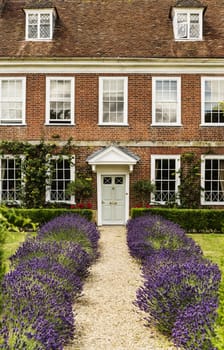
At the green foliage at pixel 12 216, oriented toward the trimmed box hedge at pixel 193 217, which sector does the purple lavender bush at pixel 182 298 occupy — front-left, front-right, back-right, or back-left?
front-right

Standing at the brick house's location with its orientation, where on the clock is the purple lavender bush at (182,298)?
The purple lavender bush is roughly at 12 o'clock from the brick house.

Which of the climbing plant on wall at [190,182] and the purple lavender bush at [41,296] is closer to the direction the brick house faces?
the purple lavender bush

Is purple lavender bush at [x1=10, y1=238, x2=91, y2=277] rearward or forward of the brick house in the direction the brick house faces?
forward

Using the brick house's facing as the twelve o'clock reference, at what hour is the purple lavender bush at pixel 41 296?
The purple lavender bush is roughly at 12 o'clock from the brick house.

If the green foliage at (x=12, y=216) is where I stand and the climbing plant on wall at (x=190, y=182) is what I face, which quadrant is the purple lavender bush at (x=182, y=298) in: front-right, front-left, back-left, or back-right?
front-right

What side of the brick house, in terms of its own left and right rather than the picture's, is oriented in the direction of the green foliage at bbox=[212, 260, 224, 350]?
front

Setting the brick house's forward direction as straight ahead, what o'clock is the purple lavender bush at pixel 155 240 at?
The purple lavender bush is roughly at 12 o'clock from the brick house.

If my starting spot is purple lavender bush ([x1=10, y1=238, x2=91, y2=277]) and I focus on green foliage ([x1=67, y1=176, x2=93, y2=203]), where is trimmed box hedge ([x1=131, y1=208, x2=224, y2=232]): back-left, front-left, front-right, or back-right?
front-right

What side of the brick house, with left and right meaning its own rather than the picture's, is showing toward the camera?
front
